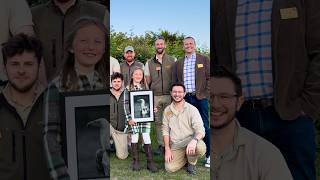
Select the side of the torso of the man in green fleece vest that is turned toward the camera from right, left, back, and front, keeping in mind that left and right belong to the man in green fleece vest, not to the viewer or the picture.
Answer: front
